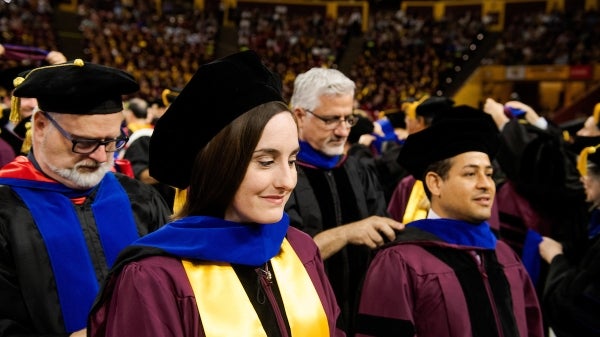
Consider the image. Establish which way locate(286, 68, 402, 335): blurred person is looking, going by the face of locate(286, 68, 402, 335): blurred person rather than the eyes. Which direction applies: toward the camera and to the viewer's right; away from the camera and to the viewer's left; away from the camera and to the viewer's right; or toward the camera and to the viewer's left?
toward the camera and to the viewer's right

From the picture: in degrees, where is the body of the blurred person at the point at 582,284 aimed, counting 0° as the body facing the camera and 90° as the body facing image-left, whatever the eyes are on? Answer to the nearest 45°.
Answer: approximately 90°

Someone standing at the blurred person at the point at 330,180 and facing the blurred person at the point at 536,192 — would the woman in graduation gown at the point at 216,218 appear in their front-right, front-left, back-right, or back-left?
back-right

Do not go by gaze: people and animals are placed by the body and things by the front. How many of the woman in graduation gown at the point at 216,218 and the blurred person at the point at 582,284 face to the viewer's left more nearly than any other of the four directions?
1

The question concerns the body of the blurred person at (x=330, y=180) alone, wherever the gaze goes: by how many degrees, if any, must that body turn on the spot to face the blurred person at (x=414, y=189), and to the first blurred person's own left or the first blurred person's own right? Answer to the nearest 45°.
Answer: approximately 90° to the first blurred person's own left

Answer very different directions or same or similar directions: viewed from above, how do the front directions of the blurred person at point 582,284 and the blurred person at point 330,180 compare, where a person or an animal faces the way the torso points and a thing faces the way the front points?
very different directions

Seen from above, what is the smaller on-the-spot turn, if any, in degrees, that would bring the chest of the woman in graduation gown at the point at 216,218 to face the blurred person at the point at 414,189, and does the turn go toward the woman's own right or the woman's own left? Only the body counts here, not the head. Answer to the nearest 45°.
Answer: approximately 90° to the woman's own left

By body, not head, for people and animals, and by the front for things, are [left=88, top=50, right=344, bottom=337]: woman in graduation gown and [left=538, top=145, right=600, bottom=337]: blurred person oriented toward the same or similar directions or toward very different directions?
very different directions

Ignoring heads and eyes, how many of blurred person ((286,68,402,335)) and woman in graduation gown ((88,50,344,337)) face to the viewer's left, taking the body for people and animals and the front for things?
0

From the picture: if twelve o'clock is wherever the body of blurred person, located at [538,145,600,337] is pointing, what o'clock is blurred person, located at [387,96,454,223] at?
blurred person, located at [387,96,454,223] is roughly at 1 o'clock from blurred person, located at [538,145,600,337].

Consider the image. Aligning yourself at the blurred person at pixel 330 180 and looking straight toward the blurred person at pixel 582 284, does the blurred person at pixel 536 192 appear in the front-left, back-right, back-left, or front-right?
front-left

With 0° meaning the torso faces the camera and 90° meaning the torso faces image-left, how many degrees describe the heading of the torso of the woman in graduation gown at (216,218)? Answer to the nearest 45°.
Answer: approximately 315°

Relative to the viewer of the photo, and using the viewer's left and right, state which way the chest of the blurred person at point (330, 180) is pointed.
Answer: facing the viewer and to the right of the viewer
